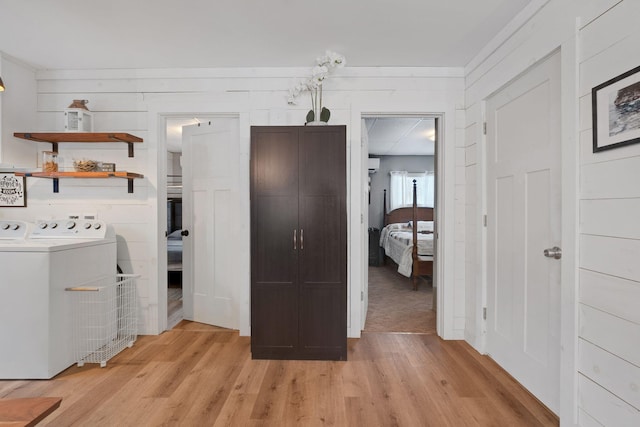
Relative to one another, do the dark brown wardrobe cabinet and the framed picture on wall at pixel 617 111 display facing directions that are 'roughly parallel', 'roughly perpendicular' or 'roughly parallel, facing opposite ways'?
roughly perpendicular

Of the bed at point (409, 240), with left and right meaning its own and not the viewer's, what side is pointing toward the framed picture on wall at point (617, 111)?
front

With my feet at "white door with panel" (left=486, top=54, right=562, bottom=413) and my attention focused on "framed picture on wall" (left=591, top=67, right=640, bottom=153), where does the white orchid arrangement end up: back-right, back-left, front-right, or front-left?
back-right

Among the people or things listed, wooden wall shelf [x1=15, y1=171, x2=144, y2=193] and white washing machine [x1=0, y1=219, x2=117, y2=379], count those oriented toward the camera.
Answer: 2

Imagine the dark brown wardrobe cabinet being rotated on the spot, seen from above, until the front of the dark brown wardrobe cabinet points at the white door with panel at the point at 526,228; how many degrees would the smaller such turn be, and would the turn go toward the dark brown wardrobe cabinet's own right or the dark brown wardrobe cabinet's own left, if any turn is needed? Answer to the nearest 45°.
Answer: approximately 90° to the dark brown wardrobe cabinet's own left

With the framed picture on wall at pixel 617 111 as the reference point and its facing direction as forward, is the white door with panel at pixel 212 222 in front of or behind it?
in front

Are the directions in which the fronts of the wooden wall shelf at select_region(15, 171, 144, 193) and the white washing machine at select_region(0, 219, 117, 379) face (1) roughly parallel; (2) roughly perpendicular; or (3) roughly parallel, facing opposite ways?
roughly parallel

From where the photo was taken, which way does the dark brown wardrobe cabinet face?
toward the camera

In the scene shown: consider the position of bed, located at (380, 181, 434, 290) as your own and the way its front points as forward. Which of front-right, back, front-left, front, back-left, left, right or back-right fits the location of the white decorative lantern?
front-right

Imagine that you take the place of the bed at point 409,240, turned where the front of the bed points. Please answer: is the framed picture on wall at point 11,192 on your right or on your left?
on your right

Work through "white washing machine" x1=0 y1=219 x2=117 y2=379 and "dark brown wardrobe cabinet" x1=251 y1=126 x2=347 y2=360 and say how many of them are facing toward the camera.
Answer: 2

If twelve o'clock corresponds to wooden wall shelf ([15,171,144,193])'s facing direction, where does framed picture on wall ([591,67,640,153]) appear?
The framed picture on wall is roughly at 11 o'clock from the wooden wall shelf.

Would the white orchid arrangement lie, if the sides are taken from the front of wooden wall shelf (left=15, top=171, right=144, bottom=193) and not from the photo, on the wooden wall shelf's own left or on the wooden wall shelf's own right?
on the wooden wall shelf's own left

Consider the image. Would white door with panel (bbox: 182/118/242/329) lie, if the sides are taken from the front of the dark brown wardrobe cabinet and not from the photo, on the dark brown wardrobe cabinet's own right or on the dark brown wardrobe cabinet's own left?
on the dark brown wardrobe cabinet's own right

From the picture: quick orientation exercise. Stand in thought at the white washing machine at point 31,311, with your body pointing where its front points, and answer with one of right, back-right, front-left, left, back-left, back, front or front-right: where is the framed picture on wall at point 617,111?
front-left

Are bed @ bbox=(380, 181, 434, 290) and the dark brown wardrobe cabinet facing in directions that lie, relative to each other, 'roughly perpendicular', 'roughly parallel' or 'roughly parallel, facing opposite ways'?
roughly parallel

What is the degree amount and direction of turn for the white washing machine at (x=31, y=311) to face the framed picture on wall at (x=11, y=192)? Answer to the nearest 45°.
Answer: approximately 180°

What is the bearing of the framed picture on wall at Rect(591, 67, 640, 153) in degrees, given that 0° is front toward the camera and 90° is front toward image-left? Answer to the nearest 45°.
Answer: approximately 45°
